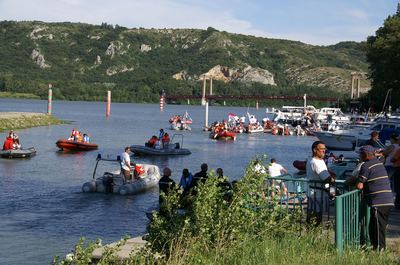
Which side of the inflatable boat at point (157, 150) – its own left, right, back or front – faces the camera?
left

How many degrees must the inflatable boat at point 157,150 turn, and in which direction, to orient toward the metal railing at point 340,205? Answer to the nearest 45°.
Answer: approximately 90° to its left

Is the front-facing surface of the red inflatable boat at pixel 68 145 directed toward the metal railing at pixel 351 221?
no

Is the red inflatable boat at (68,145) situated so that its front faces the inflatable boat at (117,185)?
no

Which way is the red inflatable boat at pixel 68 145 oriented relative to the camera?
to the viewer's left

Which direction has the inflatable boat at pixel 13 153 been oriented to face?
to the viewer's right

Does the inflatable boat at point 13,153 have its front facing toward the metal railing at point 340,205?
no

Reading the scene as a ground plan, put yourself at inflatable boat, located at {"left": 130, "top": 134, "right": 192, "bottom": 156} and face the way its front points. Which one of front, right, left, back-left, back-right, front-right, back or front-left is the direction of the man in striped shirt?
left

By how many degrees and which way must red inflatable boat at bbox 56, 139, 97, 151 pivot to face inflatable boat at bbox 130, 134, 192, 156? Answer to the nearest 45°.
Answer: approximately 135° to its left

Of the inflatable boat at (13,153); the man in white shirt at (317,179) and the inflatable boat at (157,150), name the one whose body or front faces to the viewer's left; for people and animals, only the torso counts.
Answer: the inflatable boat at (157,150)

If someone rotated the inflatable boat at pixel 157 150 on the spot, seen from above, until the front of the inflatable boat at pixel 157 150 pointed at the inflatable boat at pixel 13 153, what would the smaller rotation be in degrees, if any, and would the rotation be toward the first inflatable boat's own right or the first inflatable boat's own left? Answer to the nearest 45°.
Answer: approximately 45° to the first inflatable boat's own left

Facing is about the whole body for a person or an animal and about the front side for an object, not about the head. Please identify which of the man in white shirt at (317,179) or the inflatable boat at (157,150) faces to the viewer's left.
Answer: the inflatable boat
